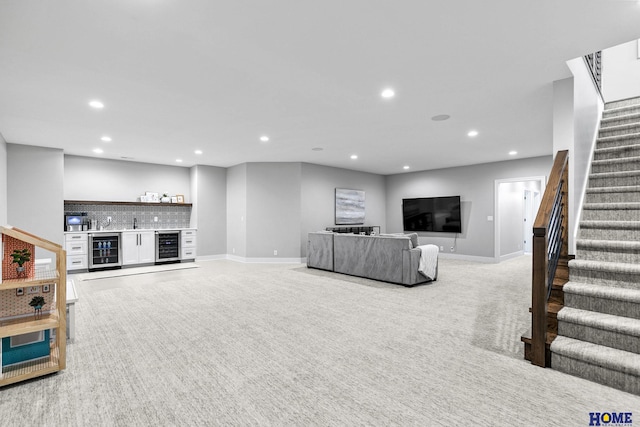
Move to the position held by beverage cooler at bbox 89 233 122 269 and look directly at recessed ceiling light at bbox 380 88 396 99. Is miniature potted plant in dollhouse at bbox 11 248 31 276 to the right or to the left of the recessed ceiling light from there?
right

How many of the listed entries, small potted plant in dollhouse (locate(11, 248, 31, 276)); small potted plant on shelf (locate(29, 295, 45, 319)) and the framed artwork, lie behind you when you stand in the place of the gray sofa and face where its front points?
2

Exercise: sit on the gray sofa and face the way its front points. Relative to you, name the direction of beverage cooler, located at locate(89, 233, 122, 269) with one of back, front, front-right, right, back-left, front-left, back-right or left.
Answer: back-left

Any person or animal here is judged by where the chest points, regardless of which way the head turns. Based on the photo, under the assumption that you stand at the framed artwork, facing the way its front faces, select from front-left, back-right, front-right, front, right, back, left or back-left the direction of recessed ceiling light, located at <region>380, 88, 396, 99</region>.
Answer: front-right

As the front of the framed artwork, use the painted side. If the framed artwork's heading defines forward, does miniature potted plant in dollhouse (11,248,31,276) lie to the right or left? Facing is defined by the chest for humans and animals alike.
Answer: on its right

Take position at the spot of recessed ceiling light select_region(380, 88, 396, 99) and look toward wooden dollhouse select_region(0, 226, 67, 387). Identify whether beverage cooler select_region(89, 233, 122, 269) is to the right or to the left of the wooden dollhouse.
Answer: right

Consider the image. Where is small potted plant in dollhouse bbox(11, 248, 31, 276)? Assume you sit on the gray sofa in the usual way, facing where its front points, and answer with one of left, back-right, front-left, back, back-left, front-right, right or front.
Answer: back

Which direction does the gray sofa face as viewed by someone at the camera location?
facing away from the viewer and to the right of the viewer

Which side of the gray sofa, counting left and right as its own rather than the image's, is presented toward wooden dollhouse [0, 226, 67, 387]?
back

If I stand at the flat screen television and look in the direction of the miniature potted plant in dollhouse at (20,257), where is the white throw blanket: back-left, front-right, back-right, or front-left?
front-left

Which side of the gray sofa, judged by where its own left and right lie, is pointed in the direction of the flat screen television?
front

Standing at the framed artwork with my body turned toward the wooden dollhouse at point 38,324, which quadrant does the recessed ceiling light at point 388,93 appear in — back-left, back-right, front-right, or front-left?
front-left

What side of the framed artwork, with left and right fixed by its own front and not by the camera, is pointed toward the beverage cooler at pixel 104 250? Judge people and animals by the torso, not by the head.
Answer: right

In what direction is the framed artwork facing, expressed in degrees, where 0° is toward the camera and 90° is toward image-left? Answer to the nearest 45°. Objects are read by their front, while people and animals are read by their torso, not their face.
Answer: approximately 315°

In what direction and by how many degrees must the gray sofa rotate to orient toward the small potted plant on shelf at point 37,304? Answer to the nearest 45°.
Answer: approximately 180°

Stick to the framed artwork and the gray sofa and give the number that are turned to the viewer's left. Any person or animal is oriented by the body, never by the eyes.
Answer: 0
